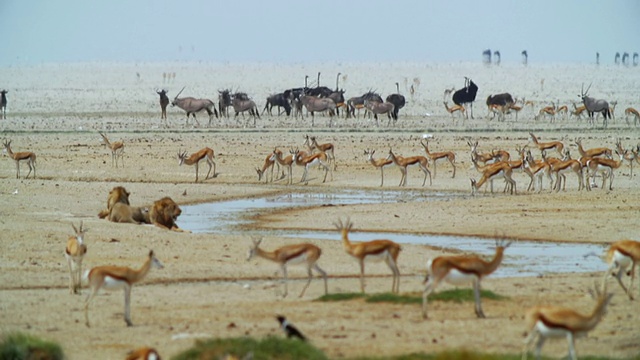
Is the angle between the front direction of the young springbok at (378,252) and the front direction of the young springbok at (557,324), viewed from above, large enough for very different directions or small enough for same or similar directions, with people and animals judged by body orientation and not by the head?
very different directions

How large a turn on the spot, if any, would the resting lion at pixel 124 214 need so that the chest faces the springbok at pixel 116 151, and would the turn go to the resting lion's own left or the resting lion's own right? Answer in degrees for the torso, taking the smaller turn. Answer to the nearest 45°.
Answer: approximately 90° to the resting lion's own left

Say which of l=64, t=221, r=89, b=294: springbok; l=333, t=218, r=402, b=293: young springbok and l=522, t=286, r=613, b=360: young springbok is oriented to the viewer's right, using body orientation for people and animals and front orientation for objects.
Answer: l=522, t=286, r=613, b=360: young springbok

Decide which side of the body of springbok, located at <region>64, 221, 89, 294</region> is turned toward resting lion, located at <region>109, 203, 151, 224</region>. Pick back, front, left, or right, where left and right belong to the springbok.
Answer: back

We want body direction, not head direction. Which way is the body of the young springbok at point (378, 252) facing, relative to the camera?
to the viewer's left

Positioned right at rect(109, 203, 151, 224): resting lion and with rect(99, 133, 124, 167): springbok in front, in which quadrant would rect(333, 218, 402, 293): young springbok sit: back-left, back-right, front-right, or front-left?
back-right

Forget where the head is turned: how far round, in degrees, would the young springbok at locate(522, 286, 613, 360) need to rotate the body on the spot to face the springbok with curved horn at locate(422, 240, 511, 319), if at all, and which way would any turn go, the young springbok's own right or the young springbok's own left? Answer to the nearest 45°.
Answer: approximately 135° to the young springbok's own left

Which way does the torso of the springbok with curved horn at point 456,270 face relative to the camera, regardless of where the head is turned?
to the viewer's right

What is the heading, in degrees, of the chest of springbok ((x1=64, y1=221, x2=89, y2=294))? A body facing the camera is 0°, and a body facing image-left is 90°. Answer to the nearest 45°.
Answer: approximately 0°

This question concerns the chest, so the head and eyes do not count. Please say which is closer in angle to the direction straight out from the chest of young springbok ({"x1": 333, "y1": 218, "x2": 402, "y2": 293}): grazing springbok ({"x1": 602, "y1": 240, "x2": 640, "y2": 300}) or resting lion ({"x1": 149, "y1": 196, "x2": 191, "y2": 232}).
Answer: the resting lion

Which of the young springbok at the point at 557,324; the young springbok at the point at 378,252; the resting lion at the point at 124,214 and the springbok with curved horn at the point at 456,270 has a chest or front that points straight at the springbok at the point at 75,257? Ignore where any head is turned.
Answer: the young springbok at the point at 378,252

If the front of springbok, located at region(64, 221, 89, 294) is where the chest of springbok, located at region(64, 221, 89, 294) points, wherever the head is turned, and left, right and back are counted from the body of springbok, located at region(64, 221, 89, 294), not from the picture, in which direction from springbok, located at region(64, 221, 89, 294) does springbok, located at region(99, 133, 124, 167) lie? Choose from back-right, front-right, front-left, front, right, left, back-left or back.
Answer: back
